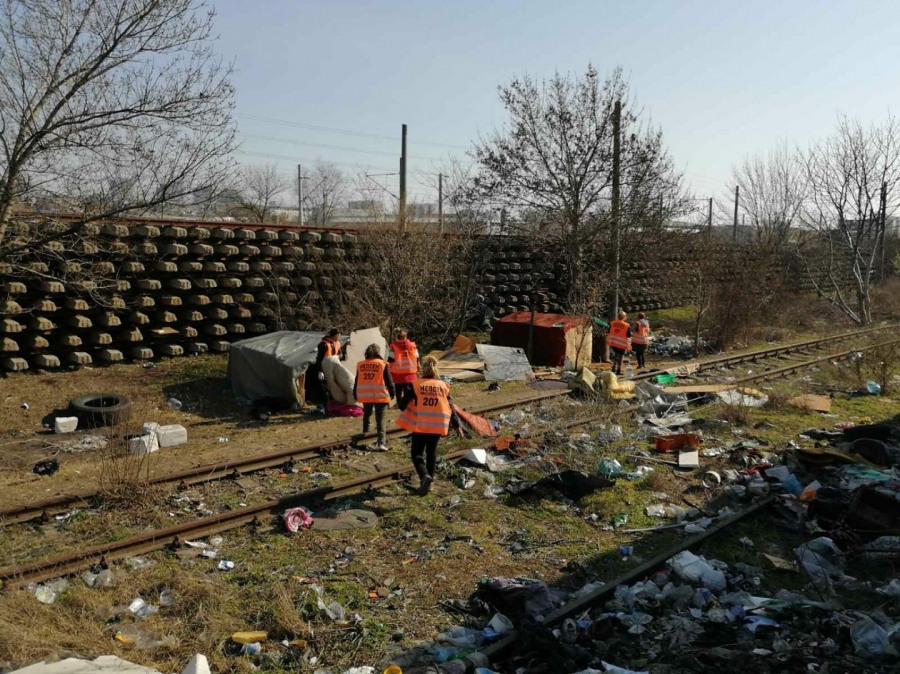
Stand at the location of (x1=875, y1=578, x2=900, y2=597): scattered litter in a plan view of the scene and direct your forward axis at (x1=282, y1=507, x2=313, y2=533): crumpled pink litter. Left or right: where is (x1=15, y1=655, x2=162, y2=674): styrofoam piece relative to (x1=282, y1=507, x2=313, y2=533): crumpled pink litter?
left

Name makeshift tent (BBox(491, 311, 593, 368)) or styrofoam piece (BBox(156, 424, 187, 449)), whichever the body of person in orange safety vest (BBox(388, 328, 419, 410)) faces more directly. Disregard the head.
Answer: the makeshift tent

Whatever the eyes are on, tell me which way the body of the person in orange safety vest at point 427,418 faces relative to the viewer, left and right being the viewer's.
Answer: facing away from the viewer

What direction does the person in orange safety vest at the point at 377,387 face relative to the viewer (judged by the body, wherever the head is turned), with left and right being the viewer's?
facing away from the viewer

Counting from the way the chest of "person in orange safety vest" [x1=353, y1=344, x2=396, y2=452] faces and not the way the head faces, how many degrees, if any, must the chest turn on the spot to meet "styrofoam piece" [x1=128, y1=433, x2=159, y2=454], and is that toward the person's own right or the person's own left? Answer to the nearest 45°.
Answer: approximately 90° to the person's own left

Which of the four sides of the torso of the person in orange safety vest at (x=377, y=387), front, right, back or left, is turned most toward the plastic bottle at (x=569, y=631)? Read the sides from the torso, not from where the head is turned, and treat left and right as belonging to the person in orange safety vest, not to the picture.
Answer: back

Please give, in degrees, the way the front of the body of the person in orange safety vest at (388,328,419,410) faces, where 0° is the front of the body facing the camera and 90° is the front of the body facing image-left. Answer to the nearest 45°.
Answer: approximately 180°

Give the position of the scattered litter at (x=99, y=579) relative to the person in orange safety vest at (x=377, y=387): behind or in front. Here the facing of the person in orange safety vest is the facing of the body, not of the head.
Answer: behind

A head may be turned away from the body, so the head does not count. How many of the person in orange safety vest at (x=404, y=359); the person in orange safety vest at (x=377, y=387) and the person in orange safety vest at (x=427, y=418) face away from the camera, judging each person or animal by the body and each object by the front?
3

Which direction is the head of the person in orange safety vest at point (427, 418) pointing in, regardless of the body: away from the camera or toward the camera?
away from the camera

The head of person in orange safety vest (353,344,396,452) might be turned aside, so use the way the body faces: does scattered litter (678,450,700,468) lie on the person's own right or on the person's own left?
on the person's own right

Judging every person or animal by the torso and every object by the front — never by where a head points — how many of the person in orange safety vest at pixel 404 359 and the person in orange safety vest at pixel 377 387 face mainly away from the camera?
2

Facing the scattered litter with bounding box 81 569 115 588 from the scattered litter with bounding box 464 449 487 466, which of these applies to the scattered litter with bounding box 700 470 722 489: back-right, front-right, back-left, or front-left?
back-left

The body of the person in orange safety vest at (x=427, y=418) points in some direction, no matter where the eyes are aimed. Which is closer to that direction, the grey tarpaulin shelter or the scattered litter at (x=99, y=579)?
the grey tarpaulin shelter
